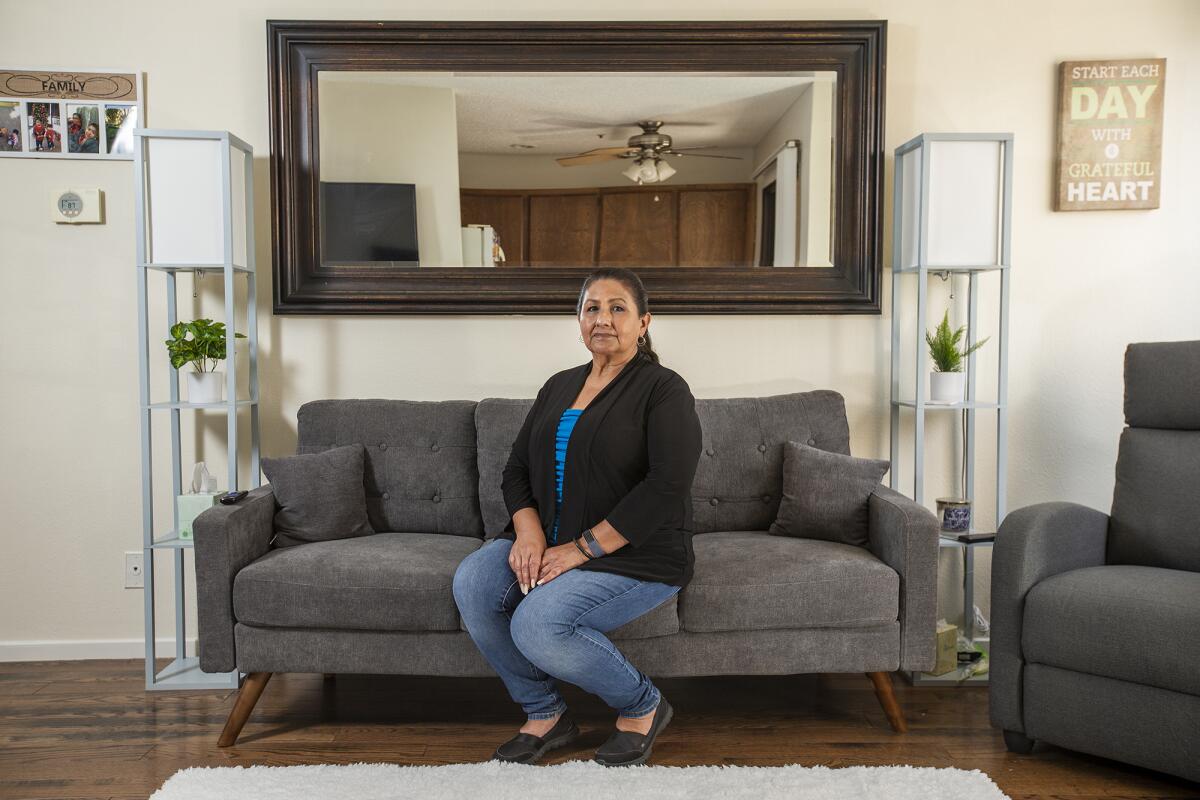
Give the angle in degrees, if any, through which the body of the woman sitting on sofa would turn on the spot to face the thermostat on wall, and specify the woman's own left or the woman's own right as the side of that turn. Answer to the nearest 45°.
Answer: approximately 90° to the woman's own right

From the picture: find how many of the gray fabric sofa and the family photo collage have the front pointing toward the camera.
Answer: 2

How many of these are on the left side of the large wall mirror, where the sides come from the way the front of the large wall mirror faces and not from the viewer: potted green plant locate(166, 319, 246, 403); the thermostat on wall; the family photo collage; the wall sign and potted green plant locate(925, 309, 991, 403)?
2

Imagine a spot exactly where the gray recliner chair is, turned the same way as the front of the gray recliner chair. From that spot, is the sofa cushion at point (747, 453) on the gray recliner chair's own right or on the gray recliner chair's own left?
on the gray recliner chair's own right

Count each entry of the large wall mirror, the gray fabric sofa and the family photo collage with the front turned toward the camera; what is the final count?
3
